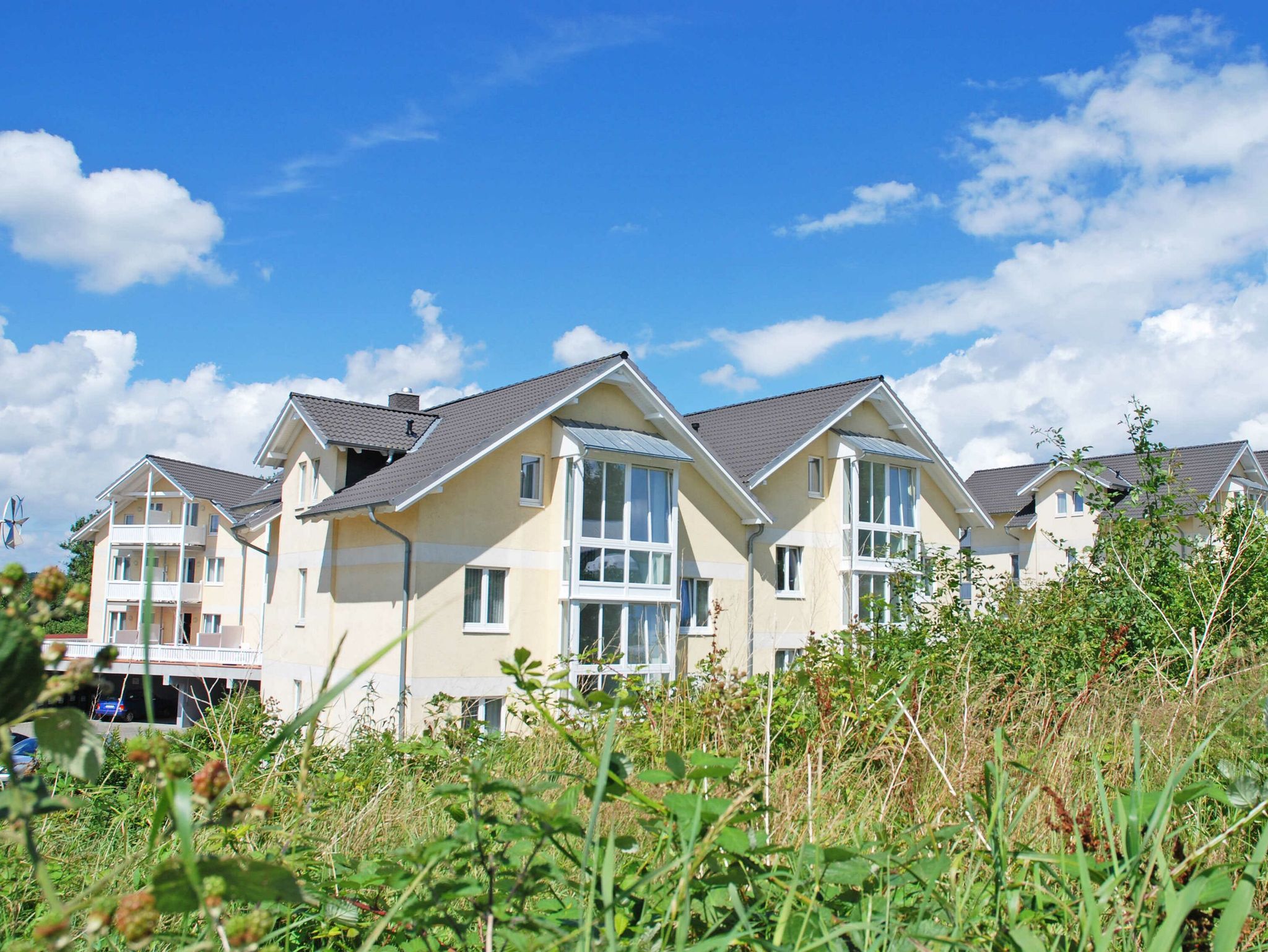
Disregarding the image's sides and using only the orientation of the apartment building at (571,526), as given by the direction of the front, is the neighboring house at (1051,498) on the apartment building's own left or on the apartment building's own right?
on the apartment building's own left

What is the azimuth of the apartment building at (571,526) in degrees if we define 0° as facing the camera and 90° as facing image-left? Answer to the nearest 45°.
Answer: approximately 315°

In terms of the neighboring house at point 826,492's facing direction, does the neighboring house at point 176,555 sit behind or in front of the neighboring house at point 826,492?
behind

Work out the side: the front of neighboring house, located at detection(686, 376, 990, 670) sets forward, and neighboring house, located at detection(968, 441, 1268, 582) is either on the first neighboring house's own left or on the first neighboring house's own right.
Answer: on the first neighboring house's own left

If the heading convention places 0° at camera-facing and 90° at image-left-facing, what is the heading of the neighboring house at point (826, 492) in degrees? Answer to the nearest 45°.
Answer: approximately 315°
